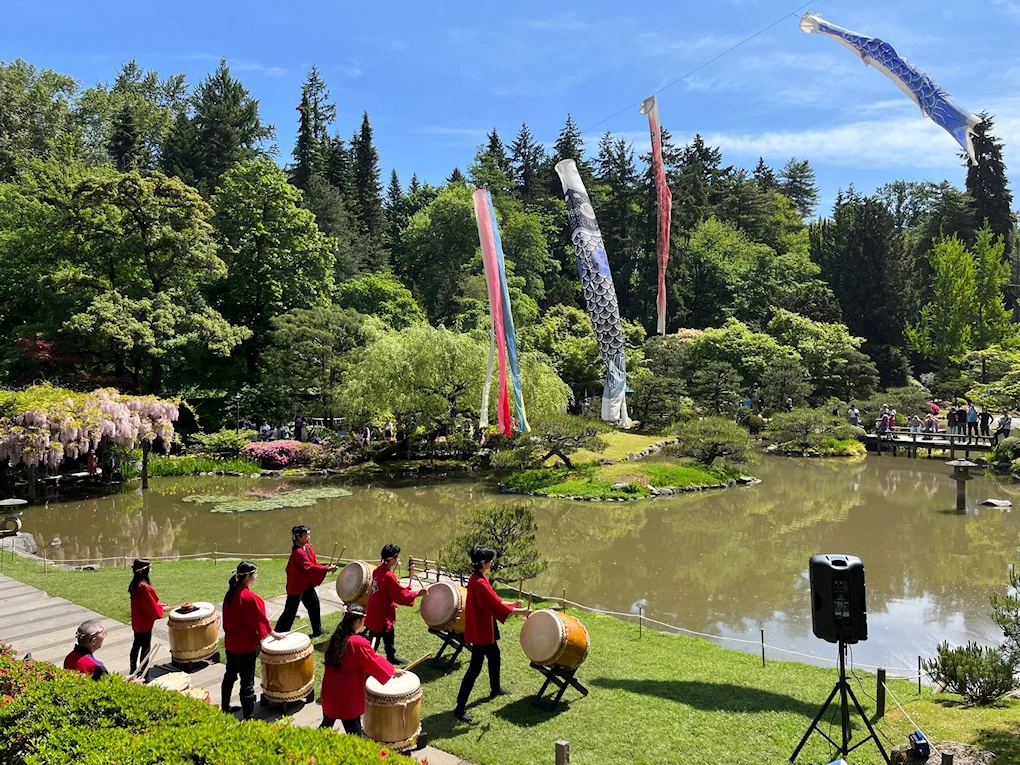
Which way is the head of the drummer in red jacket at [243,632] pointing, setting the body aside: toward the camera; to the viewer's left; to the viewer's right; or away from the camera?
to the viewer's right

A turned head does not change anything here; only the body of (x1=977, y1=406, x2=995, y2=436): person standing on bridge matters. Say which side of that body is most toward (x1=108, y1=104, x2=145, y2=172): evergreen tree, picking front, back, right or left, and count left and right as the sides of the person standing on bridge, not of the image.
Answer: right

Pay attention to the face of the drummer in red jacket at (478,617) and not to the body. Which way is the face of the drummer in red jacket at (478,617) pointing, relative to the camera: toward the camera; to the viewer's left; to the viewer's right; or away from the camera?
to the viewer's right

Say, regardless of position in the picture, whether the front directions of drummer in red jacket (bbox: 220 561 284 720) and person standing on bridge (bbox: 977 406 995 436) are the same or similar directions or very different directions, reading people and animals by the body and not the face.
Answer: very different directions

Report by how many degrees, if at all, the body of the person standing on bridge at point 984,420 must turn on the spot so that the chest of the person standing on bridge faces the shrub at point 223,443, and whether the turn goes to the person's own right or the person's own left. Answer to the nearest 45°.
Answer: approximately 45° to the person's own right

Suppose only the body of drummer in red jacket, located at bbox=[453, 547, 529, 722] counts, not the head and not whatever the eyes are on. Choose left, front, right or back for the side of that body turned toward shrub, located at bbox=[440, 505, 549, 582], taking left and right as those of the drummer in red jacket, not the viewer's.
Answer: left

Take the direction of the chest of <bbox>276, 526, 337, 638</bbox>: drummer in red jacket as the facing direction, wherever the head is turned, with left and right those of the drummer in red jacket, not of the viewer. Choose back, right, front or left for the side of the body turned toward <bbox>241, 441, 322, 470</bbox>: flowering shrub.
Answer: left

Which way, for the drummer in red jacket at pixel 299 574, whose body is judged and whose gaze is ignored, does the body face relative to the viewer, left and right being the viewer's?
facing to the right of the viewer
